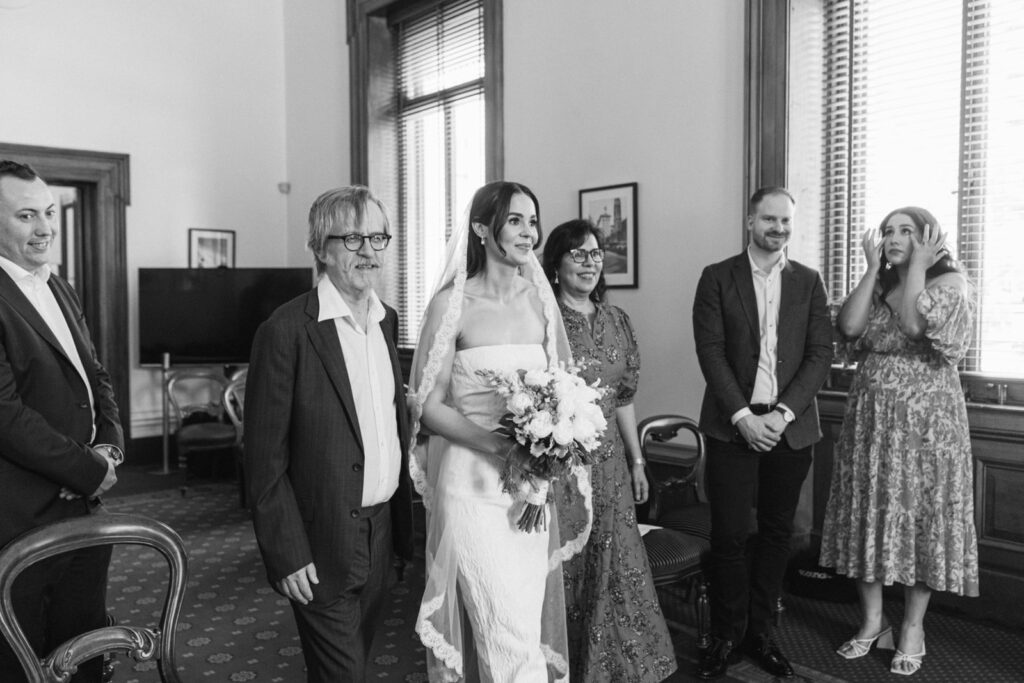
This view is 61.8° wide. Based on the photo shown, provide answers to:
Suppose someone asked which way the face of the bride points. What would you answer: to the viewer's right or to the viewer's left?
to the viewer's right

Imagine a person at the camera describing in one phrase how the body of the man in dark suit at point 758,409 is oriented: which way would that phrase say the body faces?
toward the camera

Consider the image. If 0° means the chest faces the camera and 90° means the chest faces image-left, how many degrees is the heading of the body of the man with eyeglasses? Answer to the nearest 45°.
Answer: approximately 315°

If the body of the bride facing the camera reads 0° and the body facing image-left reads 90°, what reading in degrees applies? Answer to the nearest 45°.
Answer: approximately 315°

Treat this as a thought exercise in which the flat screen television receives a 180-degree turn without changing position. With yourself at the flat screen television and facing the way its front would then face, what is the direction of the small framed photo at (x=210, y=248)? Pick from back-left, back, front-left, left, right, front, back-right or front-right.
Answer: front

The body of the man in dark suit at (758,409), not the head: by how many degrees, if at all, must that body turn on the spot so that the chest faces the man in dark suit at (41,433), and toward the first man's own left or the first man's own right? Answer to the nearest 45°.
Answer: approximately 45° to the first man's own right

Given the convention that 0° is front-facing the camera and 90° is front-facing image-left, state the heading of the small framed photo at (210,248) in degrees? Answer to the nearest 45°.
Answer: approximately 0°

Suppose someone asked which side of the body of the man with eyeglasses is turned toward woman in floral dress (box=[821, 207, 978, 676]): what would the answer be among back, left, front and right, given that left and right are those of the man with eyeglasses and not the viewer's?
left

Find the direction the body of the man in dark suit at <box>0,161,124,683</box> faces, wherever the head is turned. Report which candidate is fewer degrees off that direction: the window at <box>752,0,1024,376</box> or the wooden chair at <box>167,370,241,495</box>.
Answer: the window

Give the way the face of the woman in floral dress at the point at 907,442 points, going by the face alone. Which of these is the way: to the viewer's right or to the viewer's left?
to the viewer's left

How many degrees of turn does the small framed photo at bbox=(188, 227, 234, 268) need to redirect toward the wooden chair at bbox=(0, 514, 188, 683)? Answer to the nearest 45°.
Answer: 0° — it already faces it

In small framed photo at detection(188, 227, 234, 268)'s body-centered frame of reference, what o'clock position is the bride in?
The bride is roughly at 12 o'clock from the small framed photo.

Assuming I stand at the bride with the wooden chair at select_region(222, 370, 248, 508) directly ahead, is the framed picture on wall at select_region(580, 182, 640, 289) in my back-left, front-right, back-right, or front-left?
front-right

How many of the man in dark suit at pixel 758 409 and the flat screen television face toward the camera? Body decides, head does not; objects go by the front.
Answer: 2
